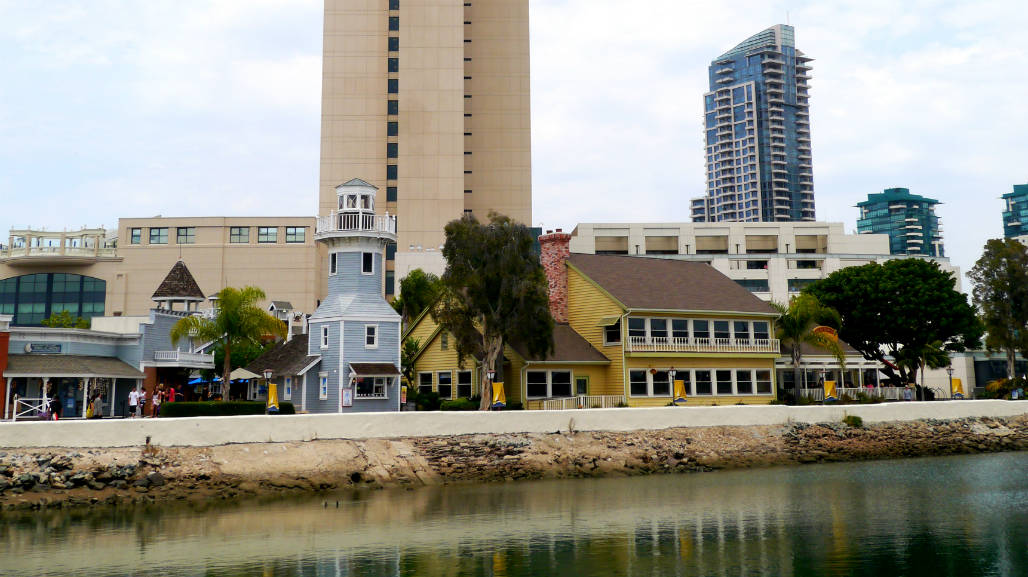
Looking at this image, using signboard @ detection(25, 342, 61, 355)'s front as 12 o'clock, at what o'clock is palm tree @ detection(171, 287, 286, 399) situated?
The palm tree is roughly at 10 o'clock from the signboard.

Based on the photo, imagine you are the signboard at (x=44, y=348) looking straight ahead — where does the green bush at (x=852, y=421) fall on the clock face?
The green bush is roughly at 10 o'clock from the signboard.

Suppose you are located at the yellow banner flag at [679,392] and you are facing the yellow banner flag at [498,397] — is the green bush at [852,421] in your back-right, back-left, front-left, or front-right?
back-left

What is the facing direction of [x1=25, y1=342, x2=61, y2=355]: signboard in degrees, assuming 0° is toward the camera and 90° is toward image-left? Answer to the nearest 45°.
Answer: approximately 0°

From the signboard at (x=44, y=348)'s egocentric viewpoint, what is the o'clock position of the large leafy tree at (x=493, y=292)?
The large leafy tree is roughly at 10 o'clock from the signboard.

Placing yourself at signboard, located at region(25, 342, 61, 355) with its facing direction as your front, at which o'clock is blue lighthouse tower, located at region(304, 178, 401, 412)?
The blue lighthouse tower is roughly at 10 o'clock from the signboard.

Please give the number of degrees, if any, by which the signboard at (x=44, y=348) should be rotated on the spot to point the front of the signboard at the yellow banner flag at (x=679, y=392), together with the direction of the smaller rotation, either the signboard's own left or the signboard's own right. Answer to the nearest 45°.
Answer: approximately 45° to the signboard's own left

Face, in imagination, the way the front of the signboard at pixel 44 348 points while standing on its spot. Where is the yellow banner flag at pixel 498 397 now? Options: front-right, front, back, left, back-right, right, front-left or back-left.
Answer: front-left
